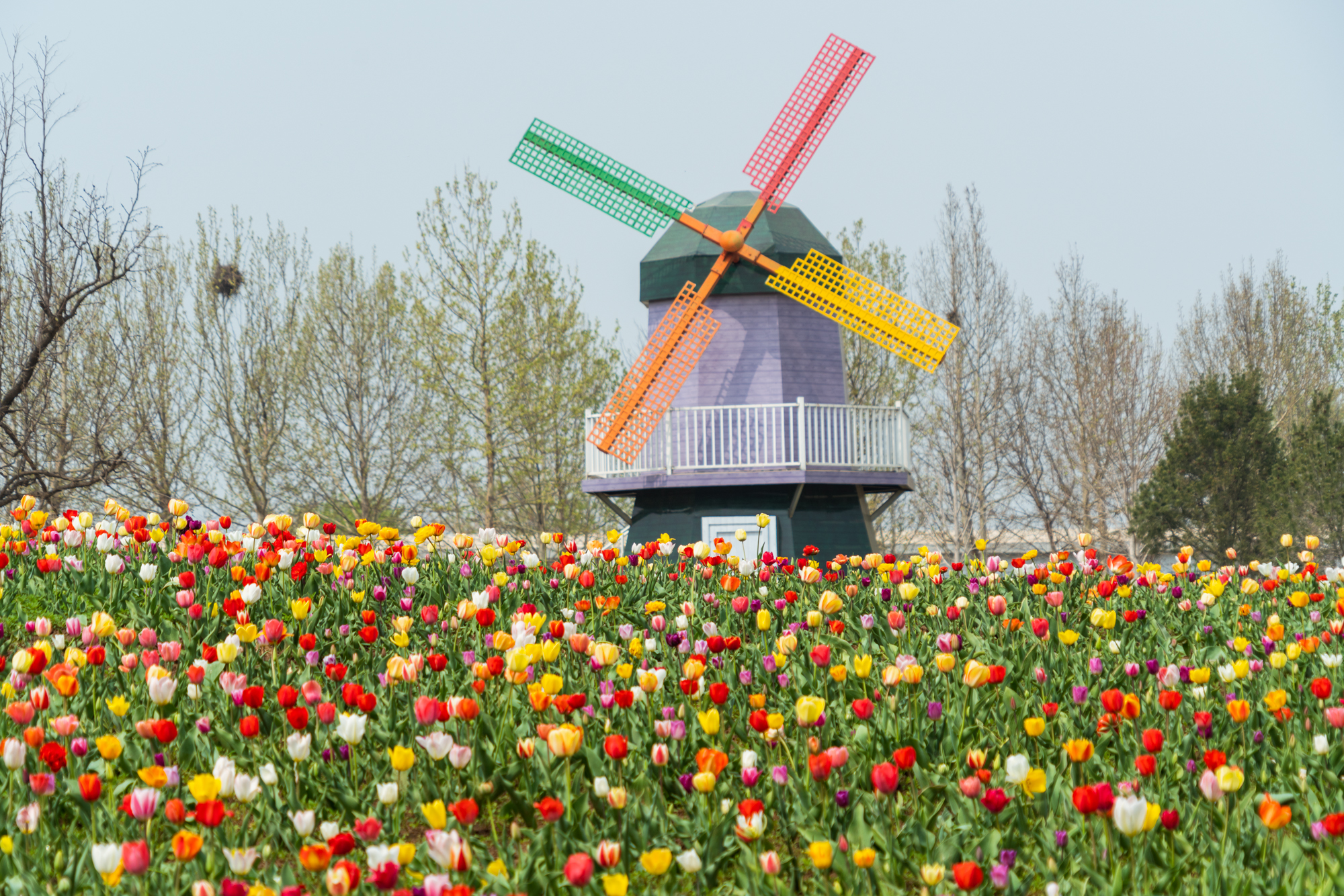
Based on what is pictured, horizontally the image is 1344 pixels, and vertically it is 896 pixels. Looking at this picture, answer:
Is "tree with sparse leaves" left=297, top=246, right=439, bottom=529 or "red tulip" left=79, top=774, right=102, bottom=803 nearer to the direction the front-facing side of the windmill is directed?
the red tulip

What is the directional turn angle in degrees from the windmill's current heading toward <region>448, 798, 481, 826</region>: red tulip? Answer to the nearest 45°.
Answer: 0° — it already faces it

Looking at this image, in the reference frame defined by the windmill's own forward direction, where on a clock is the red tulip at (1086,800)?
The red tulip is roughly at 12 o'clock from the windmill.

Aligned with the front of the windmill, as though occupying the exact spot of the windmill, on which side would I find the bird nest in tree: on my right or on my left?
on my right

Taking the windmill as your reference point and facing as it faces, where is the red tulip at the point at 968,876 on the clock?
The red tulip is roughly at 12 o'clock from the windmill.

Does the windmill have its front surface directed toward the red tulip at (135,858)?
yes

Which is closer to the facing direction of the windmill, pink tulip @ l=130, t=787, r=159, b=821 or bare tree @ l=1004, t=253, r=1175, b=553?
the pink tulip

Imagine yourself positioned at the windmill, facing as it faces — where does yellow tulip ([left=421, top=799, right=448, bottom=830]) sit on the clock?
The yellow tulip is roughly at 12 o'clock from the windmill.

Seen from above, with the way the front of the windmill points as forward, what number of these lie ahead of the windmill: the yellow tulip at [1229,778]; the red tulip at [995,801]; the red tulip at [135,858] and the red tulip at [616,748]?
4

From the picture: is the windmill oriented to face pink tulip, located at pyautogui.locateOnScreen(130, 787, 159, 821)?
yes

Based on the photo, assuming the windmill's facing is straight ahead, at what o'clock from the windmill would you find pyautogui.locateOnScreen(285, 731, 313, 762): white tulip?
The white tulip is roughly at 12 o'clock from the windmill.

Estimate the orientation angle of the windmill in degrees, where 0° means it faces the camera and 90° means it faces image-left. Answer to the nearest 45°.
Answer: approximately 0°

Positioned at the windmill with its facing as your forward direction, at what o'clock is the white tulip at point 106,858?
The white tulip is roughly at 12 o'clock from the windmill.
